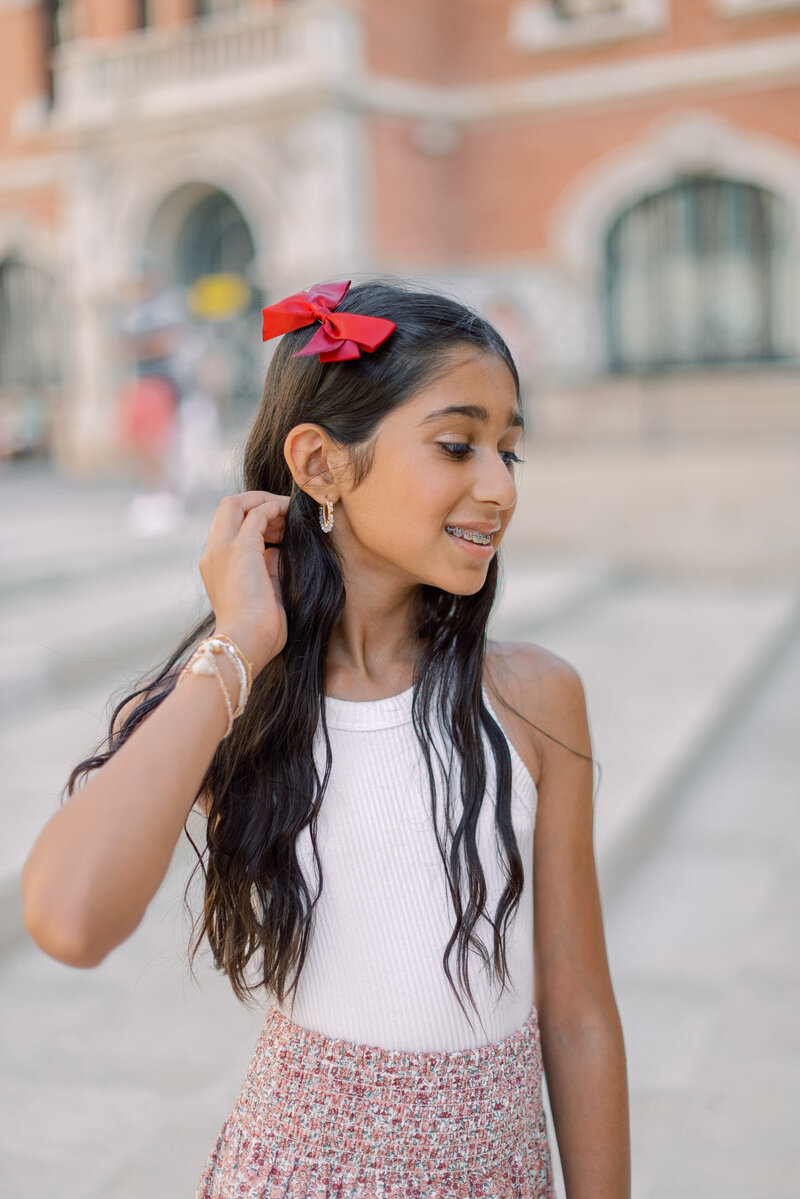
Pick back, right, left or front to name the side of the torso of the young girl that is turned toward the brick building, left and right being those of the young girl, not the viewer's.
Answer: back

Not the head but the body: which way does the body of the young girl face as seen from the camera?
toward the camera

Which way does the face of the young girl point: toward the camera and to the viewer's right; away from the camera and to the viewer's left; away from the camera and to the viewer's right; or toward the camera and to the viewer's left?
toward the camera and to the viewer's right
